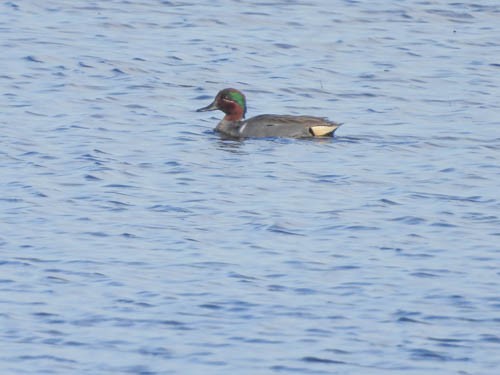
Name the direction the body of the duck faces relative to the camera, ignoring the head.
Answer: to the viewer's left
